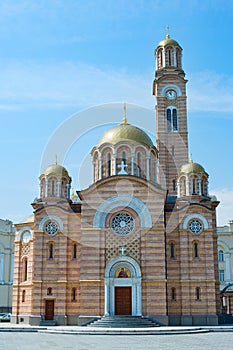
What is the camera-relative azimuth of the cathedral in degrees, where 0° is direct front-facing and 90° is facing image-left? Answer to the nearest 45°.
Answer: approximately 0°

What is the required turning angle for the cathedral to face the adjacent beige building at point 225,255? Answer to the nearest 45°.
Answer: approximately 135° to its left

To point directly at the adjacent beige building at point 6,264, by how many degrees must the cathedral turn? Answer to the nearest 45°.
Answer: approximately 135° to its right
